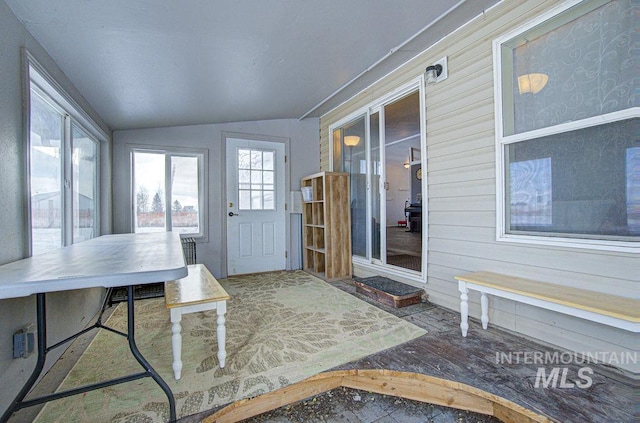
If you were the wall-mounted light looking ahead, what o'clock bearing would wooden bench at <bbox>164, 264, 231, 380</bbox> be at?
The wooden bench is roughly at 12 o'clock from the wall-mounted light.

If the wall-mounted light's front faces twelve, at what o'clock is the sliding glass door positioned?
The sliding glass door is roughly at 3 o'clock from the wall-mounted light.

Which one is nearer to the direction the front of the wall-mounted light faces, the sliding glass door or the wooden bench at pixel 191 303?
the wooden bench

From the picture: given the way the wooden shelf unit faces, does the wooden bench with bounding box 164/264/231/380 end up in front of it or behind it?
in front

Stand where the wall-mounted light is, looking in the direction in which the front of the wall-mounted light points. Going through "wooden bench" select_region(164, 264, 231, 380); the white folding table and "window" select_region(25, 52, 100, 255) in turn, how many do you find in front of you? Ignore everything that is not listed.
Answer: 3

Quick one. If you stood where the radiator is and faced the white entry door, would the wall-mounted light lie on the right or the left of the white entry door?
right

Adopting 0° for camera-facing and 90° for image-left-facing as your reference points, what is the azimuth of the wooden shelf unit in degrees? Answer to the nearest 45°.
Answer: approximately 45°
